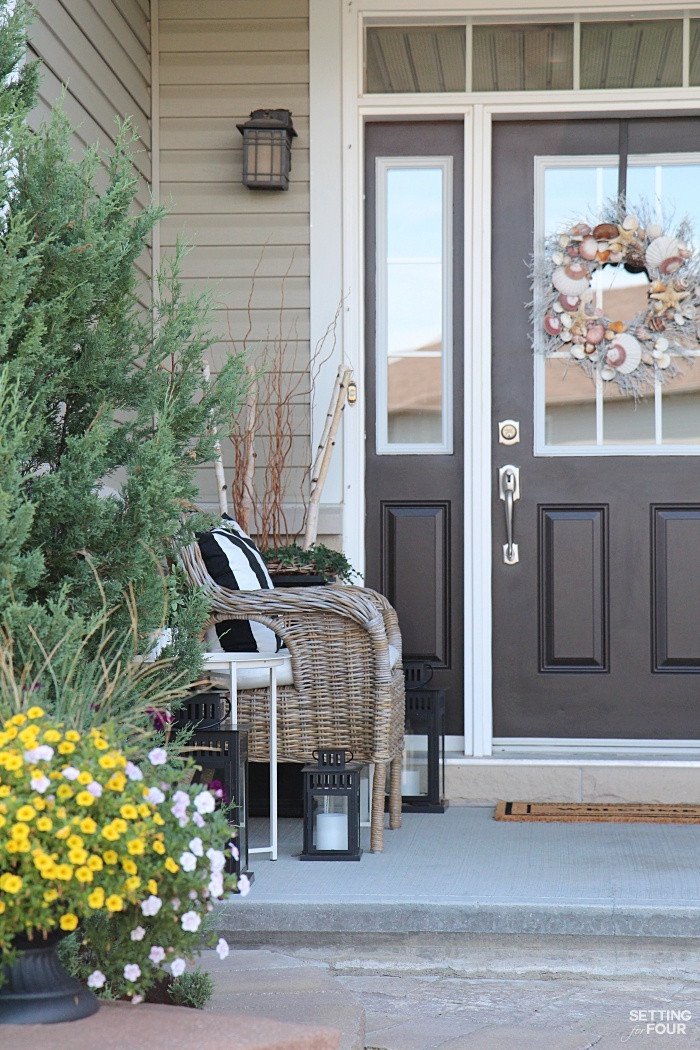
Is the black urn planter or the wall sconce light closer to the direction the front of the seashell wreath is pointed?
the black urn planter

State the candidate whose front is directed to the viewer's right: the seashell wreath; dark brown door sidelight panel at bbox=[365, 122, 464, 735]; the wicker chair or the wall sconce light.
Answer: the wicker chair

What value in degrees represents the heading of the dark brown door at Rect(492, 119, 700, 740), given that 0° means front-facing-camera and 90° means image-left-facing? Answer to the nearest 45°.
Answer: approximately 0°

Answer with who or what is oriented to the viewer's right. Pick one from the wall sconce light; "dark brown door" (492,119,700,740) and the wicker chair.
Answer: the wicker chair

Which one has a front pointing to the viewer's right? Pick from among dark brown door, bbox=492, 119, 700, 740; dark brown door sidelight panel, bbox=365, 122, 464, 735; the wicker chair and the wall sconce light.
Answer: the wicker chair

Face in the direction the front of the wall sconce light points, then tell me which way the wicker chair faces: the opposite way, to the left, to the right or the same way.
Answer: to the left

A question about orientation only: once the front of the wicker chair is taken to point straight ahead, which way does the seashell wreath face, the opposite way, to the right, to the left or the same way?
to the right

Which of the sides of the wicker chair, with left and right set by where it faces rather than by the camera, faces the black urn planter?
right

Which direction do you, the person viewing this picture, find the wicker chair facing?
facing to the right of the viewer

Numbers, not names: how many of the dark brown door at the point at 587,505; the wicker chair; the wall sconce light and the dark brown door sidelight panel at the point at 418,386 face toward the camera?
3
